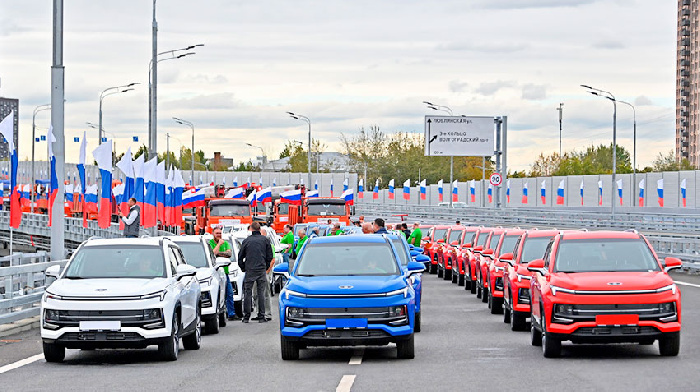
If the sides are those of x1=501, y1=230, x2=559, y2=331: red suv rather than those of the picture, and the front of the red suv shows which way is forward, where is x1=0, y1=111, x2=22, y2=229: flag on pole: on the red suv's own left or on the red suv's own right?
on the red suv's own right

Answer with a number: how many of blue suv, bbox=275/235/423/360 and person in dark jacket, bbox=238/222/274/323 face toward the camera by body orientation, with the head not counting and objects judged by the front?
1

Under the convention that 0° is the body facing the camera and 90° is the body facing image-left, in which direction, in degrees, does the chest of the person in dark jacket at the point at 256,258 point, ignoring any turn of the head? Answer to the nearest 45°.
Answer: approximately 180°

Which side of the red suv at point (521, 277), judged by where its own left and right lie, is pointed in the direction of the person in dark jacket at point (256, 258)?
right

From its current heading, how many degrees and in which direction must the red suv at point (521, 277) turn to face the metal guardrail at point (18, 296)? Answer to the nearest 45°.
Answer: approximately 90° to its right

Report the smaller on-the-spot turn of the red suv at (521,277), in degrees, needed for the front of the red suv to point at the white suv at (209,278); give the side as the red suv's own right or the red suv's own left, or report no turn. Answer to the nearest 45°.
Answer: approximately 90° to the red suv's own right
